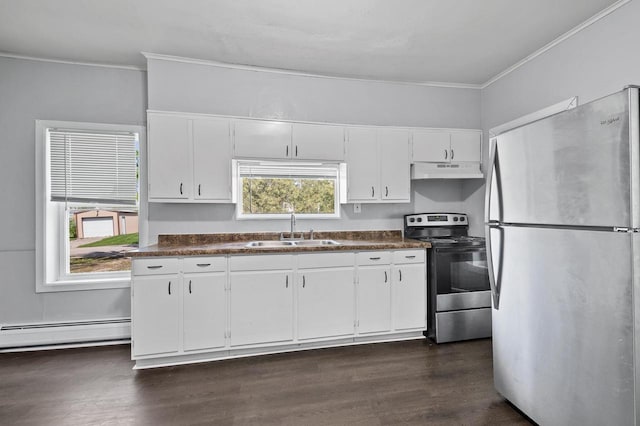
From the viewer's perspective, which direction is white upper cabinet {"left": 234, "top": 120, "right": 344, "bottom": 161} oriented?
toward the camera

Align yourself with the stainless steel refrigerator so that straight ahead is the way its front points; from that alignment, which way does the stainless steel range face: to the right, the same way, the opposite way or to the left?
to the left

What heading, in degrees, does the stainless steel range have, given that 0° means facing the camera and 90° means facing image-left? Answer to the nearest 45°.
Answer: approximately 315°

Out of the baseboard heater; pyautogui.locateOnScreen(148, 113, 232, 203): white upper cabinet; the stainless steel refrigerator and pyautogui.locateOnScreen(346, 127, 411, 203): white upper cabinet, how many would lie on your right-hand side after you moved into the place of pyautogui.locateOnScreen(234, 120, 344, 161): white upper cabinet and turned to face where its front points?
2

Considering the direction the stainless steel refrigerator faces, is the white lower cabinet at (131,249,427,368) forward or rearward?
forward

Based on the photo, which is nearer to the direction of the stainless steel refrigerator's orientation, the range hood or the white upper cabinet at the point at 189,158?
the white upper cabinet

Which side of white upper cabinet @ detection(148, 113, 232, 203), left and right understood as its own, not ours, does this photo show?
front

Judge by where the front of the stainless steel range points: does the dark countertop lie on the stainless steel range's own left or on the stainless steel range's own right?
on the stainless steel range's own right

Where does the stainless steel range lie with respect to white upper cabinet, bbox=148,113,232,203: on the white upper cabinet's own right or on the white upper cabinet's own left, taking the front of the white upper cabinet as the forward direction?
on the white upper cabinet's own left

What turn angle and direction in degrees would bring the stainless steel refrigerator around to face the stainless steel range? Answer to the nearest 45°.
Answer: approximately 90° to its right

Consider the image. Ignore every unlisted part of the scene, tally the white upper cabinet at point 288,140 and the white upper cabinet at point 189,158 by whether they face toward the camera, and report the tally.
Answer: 2

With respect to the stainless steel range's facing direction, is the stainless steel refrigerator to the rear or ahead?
ahead

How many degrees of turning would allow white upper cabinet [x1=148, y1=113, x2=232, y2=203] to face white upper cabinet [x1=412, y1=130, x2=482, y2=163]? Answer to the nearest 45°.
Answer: approximately 90° to its left

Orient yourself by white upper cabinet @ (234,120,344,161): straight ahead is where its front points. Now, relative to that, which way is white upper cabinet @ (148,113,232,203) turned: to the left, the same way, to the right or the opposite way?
the same way

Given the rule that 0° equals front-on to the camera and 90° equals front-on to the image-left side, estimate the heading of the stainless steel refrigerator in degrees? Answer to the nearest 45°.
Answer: approximately 45°

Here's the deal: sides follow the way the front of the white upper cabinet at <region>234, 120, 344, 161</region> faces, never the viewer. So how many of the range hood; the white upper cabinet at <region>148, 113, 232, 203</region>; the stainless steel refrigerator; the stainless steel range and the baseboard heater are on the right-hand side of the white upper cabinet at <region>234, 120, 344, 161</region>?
2

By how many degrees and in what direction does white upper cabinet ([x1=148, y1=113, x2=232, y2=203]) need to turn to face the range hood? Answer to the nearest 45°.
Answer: approximately 90° to its left
